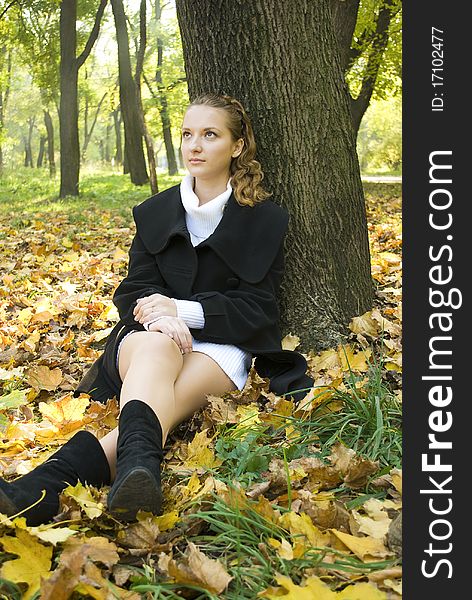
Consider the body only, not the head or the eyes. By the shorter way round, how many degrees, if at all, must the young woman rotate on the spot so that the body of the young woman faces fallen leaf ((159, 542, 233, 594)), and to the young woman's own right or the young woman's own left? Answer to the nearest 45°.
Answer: approximately 45° to the young woman's own left

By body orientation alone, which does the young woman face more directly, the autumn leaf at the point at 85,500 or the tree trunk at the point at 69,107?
the autumn leaf

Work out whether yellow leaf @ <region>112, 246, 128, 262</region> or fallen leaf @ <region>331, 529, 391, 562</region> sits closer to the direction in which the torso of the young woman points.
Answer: the fallen leaf

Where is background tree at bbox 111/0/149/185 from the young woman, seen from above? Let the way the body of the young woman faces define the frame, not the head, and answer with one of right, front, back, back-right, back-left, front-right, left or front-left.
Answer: back-right

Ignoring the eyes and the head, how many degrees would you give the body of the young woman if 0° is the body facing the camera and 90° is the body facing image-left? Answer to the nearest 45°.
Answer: approximately 45°

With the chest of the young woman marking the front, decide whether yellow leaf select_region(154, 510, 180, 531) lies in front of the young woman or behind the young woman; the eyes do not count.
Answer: in front

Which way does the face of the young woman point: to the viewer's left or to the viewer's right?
to the viewer's left

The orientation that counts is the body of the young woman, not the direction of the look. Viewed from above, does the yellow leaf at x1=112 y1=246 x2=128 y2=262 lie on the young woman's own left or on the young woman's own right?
on the young woman's own right

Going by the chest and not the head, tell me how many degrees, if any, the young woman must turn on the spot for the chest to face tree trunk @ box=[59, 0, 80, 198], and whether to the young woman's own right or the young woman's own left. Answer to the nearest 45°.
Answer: approximately 135° to the young woman's own right

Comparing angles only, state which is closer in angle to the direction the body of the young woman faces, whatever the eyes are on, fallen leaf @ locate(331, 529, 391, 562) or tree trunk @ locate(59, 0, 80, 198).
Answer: the fallen leaf

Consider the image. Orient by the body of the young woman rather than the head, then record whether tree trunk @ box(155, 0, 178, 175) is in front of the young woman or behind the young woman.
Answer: behind
